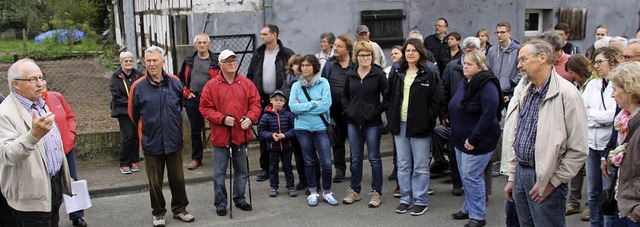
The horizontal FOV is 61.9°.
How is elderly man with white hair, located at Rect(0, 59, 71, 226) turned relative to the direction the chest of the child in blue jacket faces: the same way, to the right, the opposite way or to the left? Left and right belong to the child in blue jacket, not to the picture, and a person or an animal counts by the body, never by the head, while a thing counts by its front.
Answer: to the left

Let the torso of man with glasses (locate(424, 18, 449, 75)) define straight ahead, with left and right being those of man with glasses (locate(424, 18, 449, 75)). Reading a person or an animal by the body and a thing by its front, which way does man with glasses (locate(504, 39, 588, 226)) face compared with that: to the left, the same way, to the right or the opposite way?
the same way

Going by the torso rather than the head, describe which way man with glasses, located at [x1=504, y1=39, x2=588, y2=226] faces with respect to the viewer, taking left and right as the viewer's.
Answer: facing the viewer and to the left of the viewer

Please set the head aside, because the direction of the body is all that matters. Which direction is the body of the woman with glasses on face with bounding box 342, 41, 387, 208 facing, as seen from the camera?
toward the camera

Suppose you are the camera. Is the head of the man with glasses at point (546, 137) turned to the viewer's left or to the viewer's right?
to the viewer's left

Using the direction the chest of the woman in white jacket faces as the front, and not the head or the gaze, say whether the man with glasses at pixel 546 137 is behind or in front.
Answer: in front

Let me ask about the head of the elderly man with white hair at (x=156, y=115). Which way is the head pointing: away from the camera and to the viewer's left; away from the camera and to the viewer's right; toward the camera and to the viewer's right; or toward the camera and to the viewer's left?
toward the camera and to the viewer's left

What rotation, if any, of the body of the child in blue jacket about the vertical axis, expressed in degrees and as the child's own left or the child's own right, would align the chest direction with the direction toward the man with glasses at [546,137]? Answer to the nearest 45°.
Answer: approximately 45° to the child's own left

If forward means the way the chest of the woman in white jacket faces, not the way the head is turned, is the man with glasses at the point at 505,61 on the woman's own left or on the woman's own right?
on the woman's own right

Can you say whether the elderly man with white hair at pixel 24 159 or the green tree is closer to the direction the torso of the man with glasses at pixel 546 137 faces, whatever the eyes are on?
the elderly man with white hair

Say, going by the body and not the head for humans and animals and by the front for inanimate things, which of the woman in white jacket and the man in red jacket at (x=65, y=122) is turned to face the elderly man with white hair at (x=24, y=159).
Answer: the woman in white jacket

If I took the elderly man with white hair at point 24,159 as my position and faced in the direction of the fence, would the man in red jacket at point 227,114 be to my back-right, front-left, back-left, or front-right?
front-right
